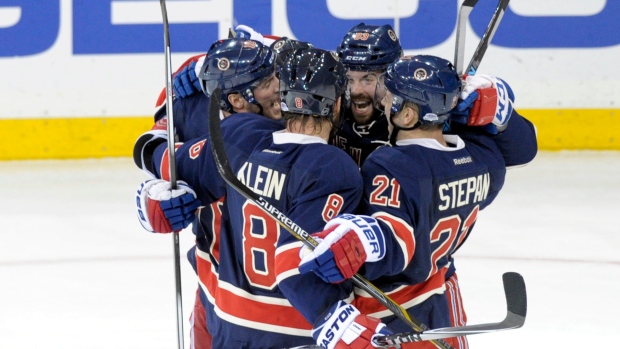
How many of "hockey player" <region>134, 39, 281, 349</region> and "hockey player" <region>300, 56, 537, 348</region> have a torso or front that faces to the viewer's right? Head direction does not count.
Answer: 1

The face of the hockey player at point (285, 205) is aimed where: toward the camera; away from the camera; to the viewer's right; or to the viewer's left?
away from the camera

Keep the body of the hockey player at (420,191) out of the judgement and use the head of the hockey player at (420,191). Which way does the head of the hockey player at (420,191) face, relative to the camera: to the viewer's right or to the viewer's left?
to the viewer's left

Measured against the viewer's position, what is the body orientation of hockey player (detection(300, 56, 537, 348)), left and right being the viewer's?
facing away from the viewer and to the left of the viewer

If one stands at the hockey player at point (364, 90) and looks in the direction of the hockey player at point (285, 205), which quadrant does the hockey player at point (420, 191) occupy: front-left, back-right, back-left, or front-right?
front-left

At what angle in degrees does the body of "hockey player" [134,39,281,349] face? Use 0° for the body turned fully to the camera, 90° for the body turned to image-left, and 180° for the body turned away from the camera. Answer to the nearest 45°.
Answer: approximately 270°

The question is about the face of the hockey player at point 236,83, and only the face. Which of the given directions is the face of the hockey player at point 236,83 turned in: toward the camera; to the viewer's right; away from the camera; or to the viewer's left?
to the viewer's right
